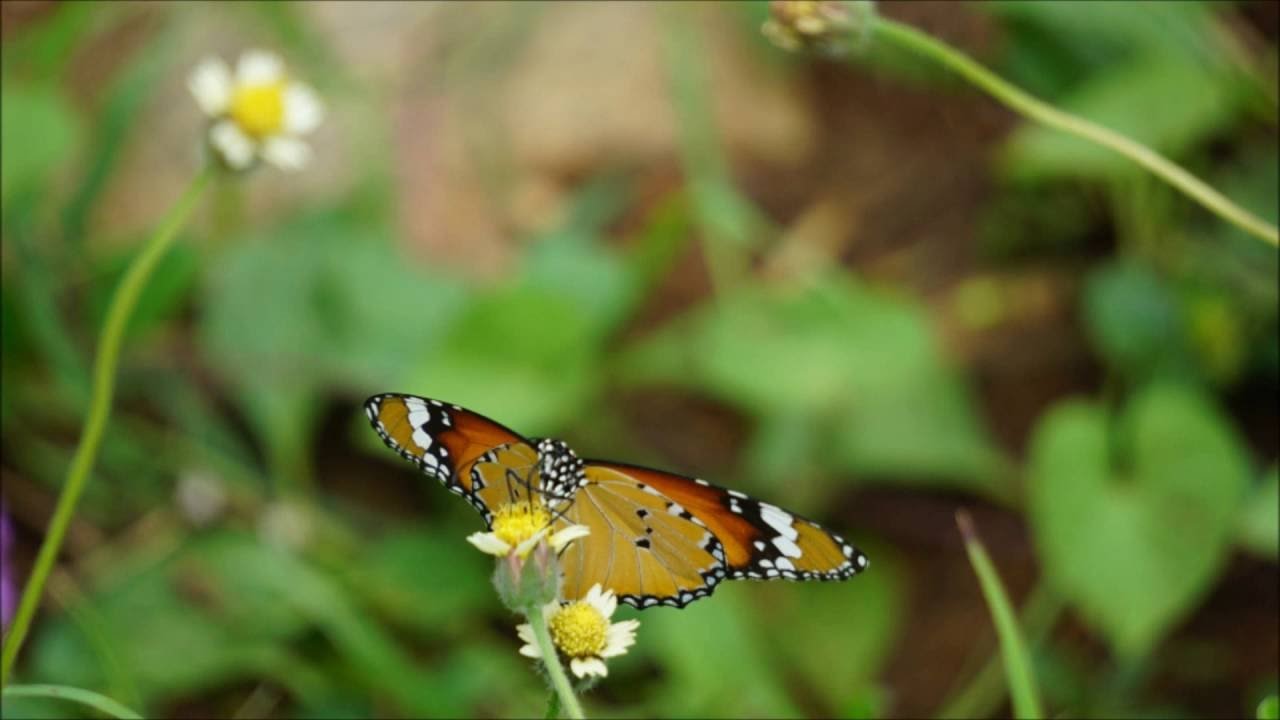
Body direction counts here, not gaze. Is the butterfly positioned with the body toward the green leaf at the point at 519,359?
no

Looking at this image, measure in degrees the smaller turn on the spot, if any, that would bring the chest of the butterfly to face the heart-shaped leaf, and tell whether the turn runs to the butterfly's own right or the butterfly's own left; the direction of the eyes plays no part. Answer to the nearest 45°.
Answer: approximately 180°

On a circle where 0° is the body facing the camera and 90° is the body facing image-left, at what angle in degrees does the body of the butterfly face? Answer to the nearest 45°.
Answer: approximately 45°

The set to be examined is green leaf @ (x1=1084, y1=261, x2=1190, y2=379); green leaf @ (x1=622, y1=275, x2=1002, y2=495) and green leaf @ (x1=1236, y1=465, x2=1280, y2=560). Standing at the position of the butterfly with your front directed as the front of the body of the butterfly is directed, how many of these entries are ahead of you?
0
